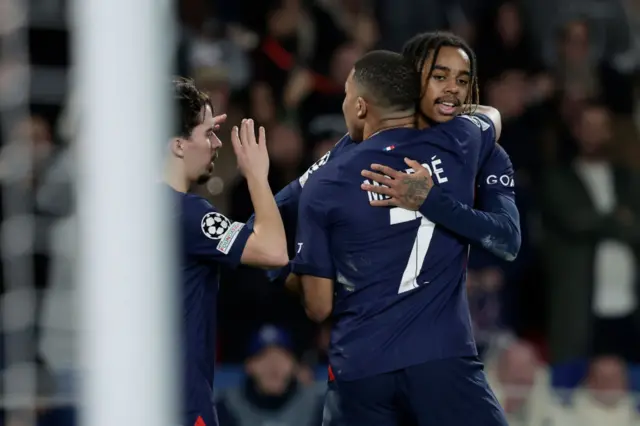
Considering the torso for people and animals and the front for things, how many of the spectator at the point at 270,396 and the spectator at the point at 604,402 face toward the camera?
2

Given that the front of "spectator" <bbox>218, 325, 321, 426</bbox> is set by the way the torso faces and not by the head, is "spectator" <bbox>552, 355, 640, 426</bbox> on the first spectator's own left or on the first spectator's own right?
on the first spectator's own left

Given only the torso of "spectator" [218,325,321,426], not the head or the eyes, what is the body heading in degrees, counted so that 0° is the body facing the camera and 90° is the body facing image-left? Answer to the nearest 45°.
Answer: approximately 0°

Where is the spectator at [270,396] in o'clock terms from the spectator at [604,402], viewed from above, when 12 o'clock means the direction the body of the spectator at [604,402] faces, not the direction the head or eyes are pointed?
the spectator at [270,396] is roughly at 2 o'clock from the spectator at [604,402].

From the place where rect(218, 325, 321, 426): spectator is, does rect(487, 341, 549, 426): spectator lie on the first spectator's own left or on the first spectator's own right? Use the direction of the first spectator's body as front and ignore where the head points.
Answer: on the first spectator's own left
